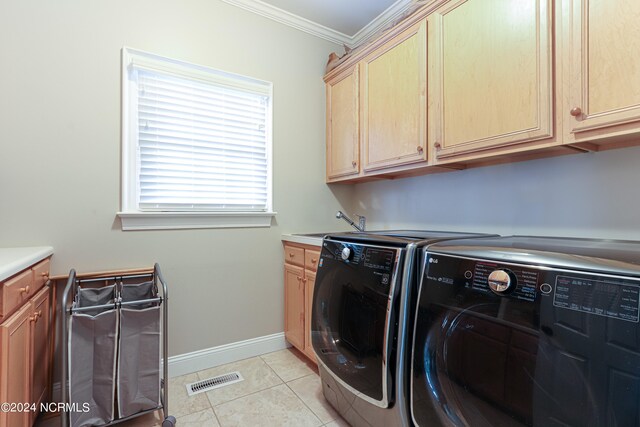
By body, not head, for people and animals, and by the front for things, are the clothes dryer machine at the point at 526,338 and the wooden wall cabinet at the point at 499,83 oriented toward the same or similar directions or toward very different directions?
same or similar directions

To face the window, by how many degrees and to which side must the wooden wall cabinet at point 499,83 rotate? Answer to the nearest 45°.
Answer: approximately 45° to its right

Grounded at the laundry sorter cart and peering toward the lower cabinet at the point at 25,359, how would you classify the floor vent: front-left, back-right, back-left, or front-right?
back-right

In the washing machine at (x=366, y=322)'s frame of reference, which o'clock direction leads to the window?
The window is roughly at 2 o'clock from the washing machine.

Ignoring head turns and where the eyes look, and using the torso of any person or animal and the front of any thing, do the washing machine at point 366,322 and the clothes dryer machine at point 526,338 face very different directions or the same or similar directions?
same or similar directions

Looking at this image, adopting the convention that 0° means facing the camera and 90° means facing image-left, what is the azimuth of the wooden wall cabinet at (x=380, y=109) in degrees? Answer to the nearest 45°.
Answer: approximately 45°

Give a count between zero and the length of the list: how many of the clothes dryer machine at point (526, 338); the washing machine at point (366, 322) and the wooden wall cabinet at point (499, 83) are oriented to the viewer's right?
0

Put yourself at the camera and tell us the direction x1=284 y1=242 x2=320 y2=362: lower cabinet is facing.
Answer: facing the viewer and to the left of the viewer

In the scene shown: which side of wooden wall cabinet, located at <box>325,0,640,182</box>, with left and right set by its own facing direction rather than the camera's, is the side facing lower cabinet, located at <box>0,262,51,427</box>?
front

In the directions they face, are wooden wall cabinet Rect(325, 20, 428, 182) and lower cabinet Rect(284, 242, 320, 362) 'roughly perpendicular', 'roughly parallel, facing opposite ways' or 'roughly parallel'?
roughly parallel

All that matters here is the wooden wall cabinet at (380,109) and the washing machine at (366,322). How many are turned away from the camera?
0

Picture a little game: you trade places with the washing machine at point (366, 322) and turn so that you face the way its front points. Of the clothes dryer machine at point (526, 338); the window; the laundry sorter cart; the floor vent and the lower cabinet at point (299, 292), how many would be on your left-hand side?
1
